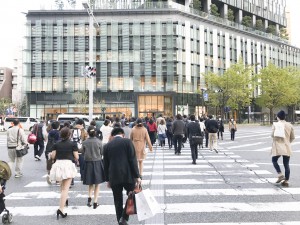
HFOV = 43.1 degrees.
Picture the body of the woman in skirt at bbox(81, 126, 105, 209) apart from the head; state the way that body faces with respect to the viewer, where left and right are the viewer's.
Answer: facing away from the viewer

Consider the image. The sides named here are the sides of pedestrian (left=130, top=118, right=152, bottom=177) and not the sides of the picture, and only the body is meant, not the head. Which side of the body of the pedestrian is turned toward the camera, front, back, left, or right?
back

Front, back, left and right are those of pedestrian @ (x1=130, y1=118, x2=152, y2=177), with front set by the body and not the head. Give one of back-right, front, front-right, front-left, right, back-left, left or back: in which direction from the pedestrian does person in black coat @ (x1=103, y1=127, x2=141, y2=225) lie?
back

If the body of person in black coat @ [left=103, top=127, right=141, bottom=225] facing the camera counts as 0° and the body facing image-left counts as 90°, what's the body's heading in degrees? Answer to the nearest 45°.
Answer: approximately 180°

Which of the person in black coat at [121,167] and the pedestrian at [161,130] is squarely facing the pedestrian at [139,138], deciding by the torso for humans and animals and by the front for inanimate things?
the person in black coat

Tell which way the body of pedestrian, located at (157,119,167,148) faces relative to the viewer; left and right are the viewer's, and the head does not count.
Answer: facing away from the viewer

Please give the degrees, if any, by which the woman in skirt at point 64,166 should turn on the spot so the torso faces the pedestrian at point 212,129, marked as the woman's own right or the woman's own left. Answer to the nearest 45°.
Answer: approximately 45° to the woman's own right

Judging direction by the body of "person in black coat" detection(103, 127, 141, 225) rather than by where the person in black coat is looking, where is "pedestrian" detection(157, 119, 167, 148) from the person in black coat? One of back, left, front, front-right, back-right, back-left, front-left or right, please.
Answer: front

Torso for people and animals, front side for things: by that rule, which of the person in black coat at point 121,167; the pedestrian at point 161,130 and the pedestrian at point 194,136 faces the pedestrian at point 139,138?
the person in black coat

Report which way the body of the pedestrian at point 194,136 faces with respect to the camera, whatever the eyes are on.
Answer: away from the camera

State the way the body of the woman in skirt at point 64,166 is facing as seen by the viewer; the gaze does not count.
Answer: away from the camera

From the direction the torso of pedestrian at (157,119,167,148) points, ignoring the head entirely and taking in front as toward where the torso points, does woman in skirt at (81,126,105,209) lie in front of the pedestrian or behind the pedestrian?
behind

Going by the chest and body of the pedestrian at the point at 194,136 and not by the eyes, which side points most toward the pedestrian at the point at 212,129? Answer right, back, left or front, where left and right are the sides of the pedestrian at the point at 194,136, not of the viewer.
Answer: front

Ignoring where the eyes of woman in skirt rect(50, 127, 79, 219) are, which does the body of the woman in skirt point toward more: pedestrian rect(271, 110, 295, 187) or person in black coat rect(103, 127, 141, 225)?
the pedestrian

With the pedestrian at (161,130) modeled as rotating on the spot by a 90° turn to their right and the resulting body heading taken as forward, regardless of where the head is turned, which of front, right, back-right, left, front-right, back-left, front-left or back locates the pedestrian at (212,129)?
front-right
